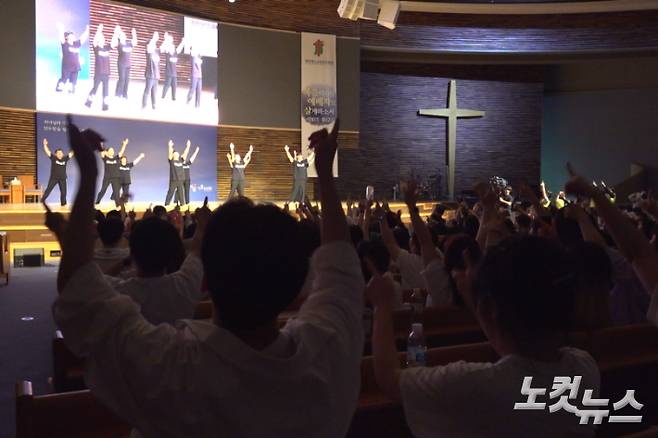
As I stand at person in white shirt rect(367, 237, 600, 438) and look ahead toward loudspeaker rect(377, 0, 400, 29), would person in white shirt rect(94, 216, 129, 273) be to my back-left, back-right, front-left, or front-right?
front-left

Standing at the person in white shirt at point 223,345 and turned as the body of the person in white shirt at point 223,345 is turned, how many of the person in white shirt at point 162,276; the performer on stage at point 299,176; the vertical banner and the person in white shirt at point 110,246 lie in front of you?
4

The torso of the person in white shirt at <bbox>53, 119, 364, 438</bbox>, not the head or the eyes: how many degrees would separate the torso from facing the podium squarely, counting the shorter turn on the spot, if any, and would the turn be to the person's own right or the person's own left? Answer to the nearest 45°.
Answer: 0° — they already face it

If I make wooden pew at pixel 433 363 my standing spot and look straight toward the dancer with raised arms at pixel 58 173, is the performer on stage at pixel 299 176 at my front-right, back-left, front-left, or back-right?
front-right

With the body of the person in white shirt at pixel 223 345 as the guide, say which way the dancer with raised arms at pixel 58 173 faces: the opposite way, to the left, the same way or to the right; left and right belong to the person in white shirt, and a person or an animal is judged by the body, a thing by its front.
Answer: the opposite way

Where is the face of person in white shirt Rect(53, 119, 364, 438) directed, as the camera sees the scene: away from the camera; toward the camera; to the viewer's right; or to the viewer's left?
away from the camera

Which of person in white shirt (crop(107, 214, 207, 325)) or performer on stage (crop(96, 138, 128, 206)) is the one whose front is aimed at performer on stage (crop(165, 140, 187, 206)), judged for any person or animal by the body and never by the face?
the person in white shirt

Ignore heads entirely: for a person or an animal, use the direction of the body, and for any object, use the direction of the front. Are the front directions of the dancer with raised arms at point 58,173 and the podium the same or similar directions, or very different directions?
same or similar directions

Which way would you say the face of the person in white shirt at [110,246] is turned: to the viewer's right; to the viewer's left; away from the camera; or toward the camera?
away from the camera

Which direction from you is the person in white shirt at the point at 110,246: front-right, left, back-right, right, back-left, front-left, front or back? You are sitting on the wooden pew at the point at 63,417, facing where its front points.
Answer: front

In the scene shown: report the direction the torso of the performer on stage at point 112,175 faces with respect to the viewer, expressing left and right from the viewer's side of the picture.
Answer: facing the viewer

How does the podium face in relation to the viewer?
toward the camera

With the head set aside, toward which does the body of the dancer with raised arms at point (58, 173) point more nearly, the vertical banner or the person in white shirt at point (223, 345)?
the person in white shirt

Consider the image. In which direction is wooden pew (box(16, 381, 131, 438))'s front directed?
away from the camera

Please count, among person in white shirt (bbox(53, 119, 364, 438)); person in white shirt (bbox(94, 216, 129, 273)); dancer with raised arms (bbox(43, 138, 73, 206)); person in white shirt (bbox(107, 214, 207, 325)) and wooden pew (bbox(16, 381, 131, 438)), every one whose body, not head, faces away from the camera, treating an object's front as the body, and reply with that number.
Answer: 4

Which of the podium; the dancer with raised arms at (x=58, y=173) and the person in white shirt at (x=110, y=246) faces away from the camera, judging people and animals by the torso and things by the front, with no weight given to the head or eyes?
the person in white shirt
